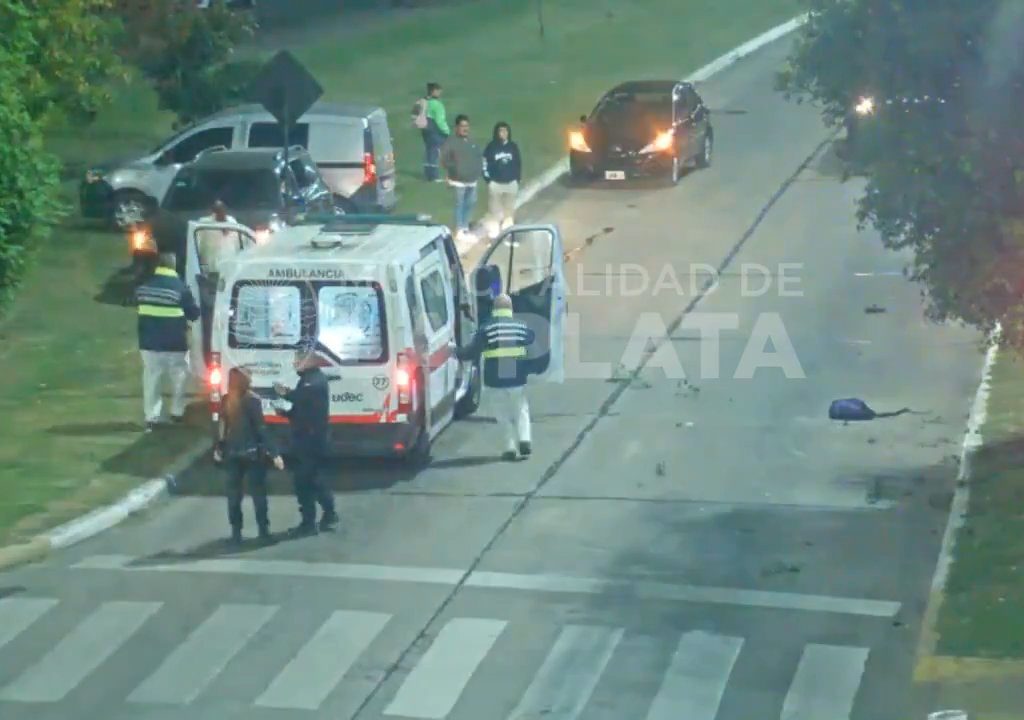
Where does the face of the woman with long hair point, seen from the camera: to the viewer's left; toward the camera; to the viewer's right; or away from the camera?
away from the camera

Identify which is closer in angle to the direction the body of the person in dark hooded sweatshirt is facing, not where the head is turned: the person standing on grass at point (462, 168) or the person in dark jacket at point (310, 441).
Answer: the person in dark jacket

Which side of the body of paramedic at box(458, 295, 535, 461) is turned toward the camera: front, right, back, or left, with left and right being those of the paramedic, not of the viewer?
back

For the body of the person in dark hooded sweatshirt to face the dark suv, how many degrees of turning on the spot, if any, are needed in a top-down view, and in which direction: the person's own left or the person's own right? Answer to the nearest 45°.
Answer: approximately 45° to the person's own right

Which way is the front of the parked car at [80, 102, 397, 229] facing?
to the viewer's left

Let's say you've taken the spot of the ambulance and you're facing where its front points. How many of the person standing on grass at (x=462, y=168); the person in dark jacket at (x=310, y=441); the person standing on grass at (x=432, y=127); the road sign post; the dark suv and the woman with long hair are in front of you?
4

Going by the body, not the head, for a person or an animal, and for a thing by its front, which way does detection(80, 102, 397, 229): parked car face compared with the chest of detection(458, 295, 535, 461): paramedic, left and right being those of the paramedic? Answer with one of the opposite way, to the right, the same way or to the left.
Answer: to the left

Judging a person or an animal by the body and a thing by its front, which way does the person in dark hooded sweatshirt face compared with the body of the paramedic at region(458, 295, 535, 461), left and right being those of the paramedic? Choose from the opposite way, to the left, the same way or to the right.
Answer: the opposite way

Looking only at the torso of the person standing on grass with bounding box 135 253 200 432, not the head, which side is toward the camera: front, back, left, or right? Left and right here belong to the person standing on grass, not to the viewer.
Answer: back

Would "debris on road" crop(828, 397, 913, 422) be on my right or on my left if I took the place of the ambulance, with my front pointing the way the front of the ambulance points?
on my right

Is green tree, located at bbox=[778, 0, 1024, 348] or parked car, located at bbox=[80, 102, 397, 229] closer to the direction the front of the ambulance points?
the parked car

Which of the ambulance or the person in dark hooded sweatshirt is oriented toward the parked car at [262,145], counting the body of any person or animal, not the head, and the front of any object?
the ambulance

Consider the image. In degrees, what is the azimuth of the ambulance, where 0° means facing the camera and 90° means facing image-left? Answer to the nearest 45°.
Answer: approximately 180°

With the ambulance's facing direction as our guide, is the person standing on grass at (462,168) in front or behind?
in front
